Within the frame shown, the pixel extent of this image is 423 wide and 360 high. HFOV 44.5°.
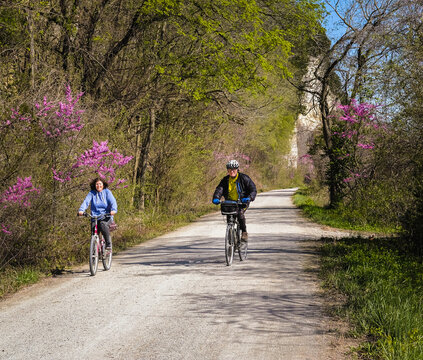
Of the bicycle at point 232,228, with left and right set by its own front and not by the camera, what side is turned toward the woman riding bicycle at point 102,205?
right

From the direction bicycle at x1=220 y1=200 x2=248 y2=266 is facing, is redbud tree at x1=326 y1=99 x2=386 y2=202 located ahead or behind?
behind

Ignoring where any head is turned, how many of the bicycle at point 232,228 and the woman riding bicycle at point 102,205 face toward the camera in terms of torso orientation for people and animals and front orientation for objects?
2

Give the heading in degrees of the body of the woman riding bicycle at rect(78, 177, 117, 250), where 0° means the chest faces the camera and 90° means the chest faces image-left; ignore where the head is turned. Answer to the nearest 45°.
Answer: approximately 0°

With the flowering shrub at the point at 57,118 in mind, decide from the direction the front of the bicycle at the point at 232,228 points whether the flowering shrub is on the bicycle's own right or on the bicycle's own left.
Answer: on the bicycle's own right

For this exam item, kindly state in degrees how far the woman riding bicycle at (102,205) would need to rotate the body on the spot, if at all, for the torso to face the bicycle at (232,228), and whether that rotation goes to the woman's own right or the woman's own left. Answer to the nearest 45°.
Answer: approximately 90° to the woman's own left

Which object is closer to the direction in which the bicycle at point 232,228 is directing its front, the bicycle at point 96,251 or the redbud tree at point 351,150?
the bicycle
